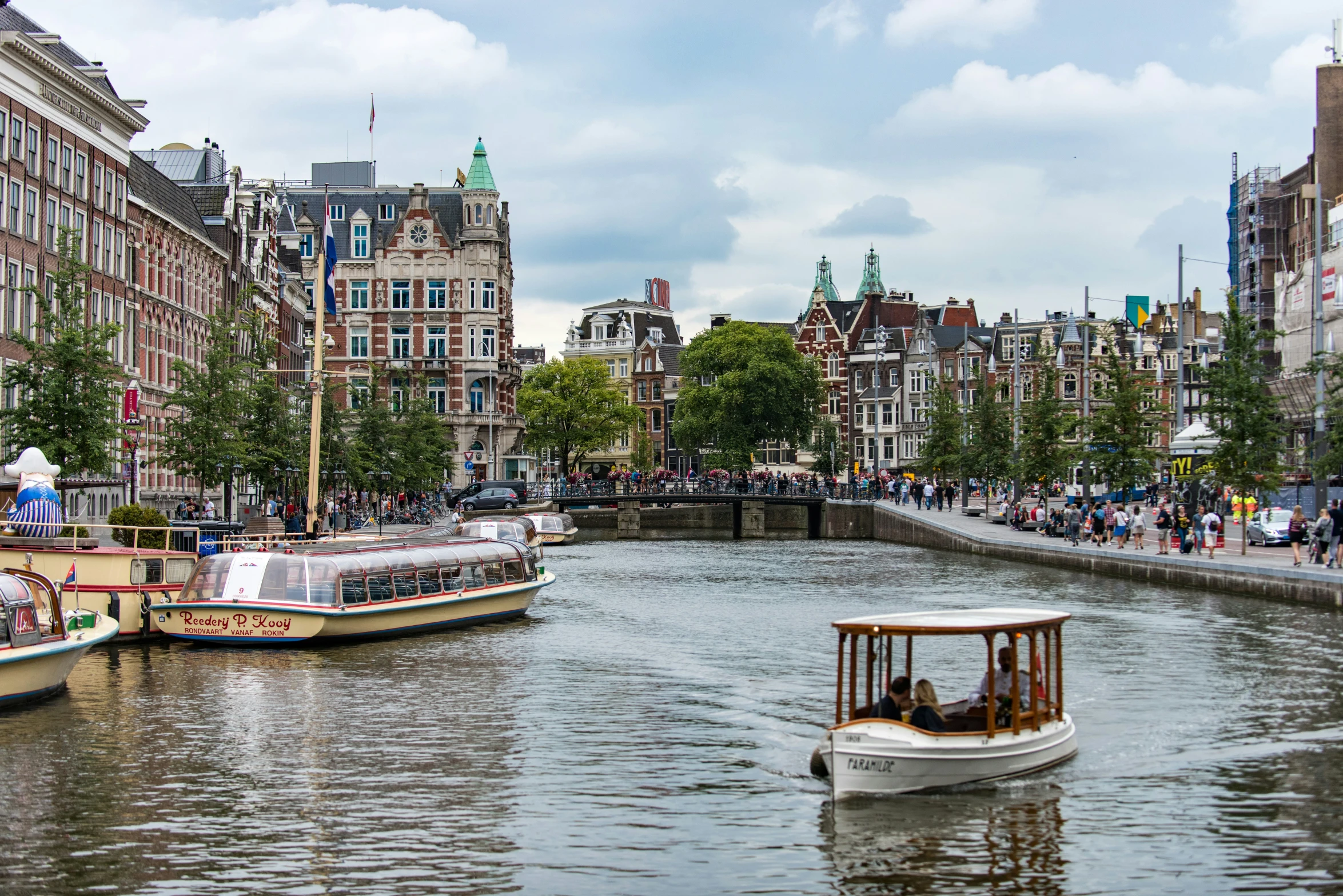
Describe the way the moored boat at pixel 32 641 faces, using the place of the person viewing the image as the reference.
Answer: facing away from the viewer and to the right of the viewer

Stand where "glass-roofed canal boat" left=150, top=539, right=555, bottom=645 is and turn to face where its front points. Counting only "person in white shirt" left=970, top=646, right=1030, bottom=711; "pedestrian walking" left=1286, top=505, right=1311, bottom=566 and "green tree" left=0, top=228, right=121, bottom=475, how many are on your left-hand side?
1

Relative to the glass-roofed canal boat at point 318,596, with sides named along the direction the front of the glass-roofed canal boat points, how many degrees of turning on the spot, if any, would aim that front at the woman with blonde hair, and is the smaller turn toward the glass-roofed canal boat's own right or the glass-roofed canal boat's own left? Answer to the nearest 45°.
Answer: approximately 90° to the glass-roofed canal boat's own right

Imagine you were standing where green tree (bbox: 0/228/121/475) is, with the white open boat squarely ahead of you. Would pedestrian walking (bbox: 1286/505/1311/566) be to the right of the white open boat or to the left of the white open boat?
left

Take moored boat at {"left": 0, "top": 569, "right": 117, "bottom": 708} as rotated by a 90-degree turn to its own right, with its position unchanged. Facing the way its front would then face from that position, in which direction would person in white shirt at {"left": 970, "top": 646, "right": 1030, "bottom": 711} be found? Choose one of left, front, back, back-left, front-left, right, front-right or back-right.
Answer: front

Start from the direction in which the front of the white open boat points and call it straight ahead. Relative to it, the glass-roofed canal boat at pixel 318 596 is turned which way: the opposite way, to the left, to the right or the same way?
the opposite way

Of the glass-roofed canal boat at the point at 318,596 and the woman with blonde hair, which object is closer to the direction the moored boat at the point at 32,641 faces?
the glass-roofed canal boat

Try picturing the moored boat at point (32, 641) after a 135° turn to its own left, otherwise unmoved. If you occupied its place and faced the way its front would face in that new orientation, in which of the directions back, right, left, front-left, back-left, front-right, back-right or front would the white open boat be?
back-left

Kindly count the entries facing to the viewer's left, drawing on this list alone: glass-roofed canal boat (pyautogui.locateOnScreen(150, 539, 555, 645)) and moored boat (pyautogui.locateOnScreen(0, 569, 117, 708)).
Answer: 0

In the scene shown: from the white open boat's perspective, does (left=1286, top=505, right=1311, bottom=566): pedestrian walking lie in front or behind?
behind

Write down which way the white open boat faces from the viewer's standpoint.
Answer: facing the viewer and to the left of the viewer

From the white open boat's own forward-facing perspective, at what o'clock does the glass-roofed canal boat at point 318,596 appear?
The glass-roofed canal boat is roughly at 3 o'clock from the white open boat.

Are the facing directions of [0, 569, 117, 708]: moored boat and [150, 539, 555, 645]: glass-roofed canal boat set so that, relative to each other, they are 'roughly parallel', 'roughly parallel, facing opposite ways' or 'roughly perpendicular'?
roughly parallel

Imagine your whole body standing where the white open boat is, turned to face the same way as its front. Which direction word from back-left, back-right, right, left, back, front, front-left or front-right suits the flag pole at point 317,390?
right

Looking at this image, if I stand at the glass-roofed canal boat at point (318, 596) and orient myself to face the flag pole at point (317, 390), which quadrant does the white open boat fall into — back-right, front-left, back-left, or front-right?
back-right

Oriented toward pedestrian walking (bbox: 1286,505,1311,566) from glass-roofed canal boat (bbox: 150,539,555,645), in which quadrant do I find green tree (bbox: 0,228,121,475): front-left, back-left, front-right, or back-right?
back-left
